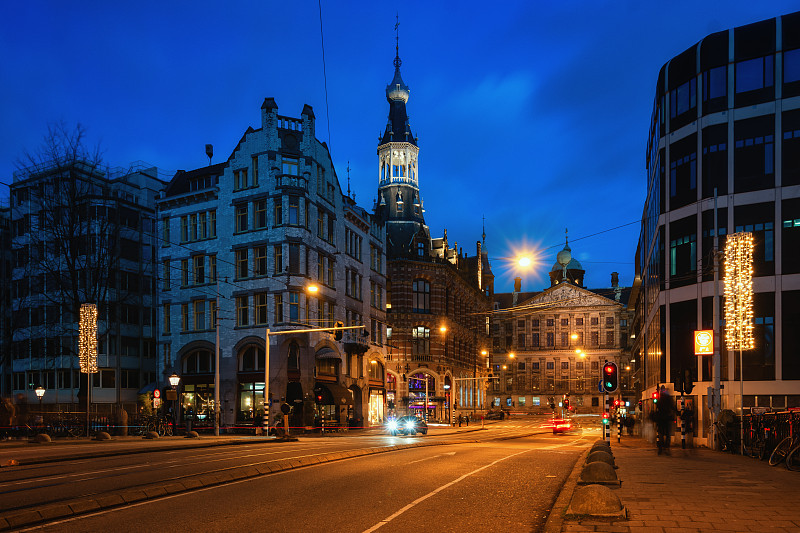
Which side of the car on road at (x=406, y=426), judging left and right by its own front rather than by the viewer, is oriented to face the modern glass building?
left

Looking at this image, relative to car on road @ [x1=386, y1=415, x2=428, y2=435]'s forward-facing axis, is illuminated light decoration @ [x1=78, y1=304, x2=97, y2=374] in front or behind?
in front

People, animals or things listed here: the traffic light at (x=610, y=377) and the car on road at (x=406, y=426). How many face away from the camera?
0

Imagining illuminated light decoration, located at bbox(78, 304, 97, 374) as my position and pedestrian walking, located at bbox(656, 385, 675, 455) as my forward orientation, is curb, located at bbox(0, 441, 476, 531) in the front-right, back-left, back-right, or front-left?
front-right

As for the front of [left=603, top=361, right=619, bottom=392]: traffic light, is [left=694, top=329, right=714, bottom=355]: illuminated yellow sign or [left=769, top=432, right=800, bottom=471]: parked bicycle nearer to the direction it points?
the parked bicycle

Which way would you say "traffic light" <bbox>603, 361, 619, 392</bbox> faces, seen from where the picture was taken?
facing the viewer

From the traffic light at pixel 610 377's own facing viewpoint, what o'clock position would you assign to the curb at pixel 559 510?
The curb is roughly at 12 o'clock from the traffic light.

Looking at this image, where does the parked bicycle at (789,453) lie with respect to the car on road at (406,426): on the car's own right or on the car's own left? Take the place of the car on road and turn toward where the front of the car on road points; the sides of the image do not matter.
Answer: on the car's own left
